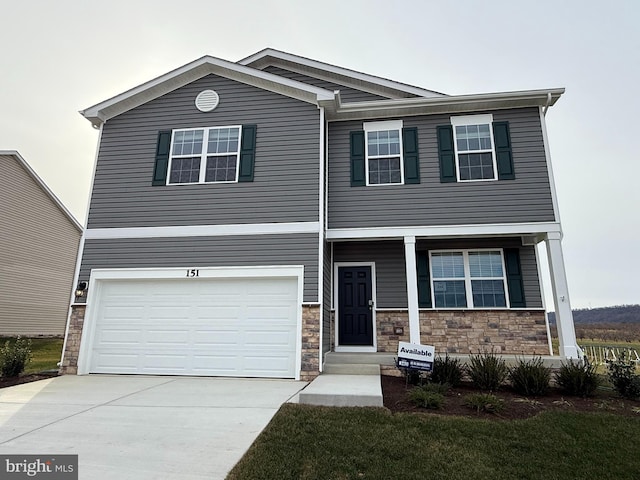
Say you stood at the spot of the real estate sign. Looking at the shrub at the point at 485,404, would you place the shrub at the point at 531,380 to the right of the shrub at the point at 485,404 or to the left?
left

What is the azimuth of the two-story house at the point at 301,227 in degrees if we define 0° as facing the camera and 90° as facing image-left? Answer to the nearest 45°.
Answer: approximately 0°

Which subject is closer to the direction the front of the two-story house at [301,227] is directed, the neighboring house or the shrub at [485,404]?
the shrub

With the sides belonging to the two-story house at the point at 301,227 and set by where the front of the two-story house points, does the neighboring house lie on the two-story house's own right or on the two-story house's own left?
on the two-story house's own right

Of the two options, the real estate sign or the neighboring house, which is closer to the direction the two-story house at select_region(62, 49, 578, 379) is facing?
the real estate sign

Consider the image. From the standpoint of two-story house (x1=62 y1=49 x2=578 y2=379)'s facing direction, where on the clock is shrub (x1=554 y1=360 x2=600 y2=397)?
The shrub is roughly at 10 o'clock from the two-story house.

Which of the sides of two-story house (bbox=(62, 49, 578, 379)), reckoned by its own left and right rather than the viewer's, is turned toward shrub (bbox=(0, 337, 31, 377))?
right

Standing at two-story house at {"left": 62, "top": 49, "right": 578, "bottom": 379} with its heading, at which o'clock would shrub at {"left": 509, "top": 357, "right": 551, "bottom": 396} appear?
The shrub is roughly at 10 o'clock from the two-story house.

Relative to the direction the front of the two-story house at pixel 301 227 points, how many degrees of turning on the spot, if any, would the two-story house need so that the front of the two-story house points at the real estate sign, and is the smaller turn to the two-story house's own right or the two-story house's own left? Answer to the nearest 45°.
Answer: approximately 45° to the two-story house's own left
